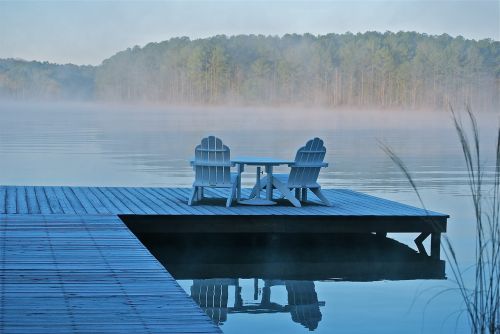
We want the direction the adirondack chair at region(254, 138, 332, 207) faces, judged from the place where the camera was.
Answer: facing away from the viewer and to the left of the viewer

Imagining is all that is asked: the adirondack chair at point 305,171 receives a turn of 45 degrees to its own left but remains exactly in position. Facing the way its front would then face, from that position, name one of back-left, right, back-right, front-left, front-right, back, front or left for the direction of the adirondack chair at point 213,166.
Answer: front
